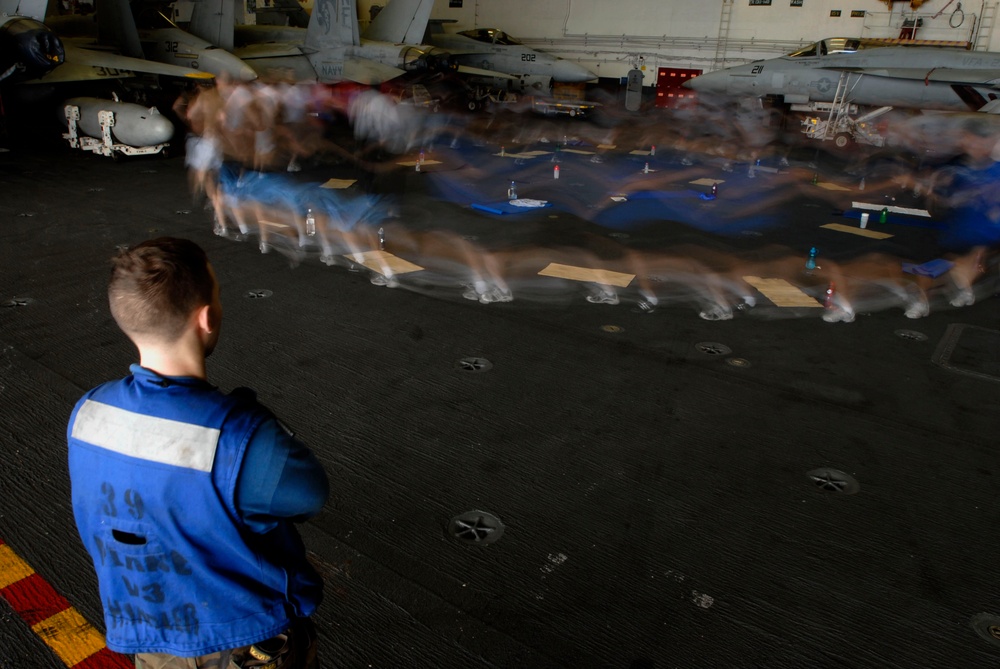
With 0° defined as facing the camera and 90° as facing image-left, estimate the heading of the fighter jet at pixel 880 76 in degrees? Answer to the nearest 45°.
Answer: approximately 90°

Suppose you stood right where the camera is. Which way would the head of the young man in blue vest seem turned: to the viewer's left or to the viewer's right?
to the viewer's right

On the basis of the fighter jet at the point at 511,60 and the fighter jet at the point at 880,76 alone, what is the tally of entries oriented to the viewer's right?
1

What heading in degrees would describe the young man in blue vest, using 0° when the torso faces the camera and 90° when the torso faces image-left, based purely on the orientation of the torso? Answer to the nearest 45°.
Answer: approximately 225°

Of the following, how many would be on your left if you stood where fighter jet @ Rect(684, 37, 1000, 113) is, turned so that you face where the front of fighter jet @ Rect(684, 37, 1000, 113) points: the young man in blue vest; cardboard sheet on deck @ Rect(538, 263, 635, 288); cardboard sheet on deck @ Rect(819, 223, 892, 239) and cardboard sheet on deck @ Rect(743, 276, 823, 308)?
4

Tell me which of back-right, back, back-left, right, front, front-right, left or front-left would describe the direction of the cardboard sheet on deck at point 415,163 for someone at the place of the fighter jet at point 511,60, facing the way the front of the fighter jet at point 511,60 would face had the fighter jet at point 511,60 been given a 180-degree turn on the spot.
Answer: left

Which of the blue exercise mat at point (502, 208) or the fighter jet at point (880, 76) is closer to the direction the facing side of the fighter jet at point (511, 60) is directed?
the fighter jet

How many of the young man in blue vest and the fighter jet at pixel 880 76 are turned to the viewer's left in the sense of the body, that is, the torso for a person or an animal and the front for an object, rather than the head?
1

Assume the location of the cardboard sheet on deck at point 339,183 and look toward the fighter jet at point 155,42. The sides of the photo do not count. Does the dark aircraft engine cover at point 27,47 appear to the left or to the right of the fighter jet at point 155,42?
left

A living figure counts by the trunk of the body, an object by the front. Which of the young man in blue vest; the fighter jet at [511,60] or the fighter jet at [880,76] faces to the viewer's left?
the fighter jet at [880,76]

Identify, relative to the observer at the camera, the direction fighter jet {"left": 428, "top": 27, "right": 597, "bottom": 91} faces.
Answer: facing to the right of the viewer

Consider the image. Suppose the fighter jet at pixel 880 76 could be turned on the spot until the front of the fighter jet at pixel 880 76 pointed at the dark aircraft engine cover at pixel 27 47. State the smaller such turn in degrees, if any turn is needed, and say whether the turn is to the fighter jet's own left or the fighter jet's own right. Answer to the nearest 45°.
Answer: approximately 45° to the fighter jet's own left

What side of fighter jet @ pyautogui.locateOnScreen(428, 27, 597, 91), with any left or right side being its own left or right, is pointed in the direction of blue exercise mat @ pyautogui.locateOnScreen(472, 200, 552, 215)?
right

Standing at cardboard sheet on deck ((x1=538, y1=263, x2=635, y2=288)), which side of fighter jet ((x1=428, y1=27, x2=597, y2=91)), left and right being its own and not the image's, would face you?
right

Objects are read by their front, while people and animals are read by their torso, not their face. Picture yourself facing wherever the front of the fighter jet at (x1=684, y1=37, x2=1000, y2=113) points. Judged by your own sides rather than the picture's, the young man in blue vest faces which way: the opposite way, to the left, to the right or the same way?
to the right
